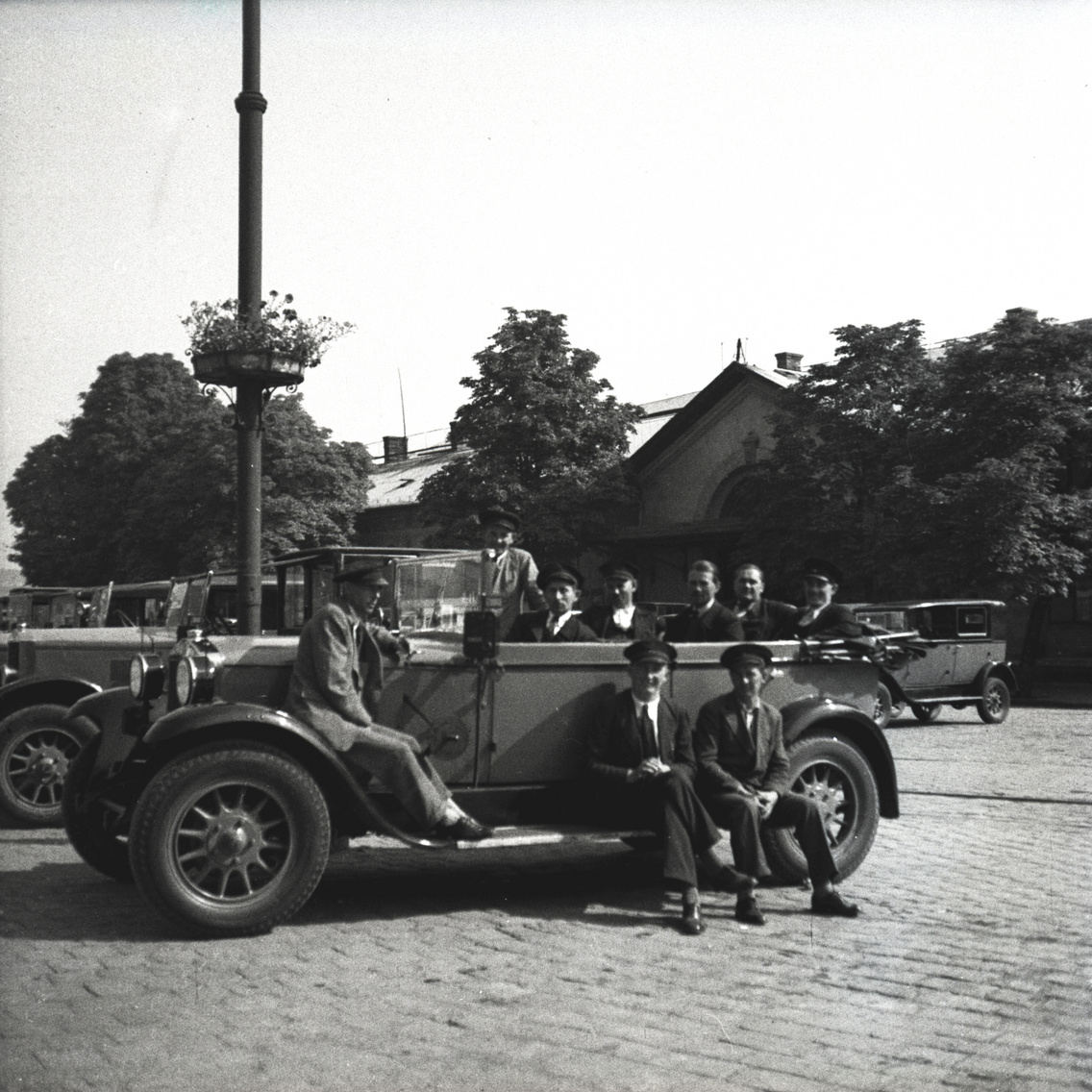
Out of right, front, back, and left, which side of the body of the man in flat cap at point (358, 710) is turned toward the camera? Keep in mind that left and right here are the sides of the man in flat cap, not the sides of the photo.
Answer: right

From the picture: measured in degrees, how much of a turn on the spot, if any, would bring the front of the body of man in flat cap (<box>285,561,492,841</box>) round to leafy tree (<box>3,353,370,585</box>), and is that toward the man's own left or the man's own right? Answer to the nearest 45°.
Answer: approximately 90° to the man's own left

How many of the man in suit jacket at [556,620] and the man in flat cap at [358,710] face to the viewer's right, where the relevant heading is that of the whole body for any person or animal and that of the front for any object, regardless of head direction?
1

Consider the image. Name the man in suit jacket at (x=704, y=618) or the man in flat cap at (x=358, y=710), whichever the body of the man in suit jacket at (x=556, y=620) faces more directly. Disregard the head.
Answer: the man in flat cap

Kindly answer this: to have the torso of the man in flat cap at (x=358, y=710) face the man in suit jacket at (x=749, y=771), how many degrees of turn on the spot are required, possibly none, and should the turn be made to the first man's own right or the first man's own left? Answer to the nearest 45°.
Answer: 0° — they already face them

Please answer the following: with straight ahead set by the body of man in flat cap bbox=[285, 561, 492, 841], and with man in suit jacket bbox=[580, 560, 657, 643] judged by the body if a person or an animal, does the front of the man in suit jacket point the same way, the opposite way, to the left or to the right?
to the right

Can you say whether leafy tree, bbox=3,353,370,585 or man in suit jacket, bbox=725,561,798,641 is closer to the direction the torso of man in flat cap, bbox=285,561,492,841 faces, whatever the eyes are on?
the man in suit jacket

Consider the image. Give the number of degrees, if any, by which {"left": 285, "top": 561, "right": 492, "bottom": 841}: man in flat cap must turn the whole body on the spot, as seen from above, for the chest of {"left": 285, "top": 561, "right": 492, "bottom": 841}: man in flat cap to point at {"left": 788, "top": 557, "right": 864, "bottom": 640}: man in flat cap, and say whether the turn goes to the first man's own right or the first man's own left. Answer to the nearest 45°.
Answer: approximately 45° to the first man's own left

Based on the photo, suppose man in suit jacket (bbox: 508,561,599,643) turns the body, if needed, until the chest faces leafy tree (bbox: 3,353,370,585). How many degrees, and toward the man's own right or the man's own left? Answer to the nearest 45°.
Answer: approximately 180°
